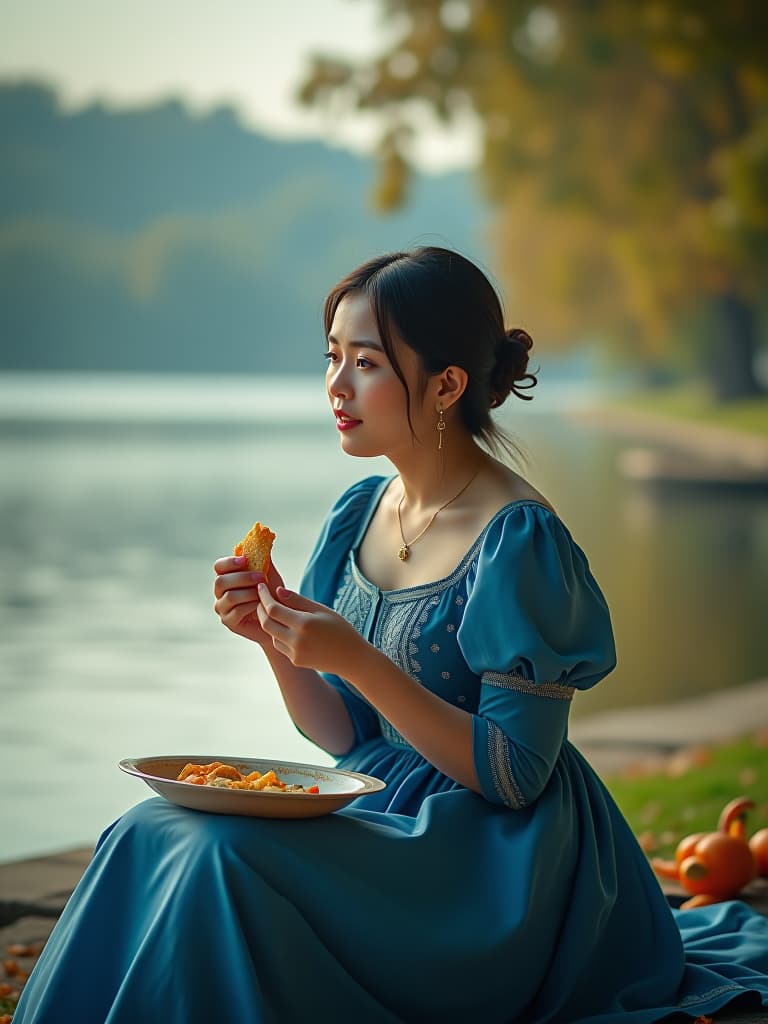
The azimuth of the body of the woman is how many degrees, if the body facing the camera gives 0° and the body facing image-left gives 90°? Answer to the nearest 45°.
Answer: approximately 45°

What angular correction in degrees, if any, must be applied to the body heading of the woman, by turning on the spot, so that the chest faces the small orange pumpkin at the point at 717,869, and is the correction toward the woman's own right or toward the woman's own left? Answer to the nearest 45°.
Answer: approximately 180°

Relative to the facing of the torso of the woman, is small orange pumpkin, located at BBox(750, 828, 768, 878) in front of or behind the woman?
behind

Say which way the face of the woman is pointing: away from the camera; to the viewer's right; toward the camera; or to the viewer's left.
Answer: to the viewer's left
